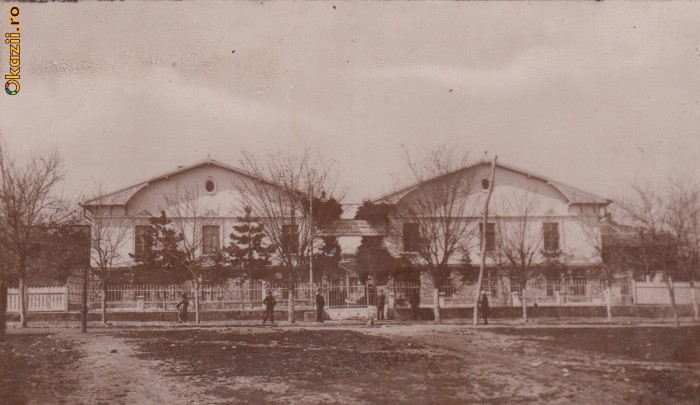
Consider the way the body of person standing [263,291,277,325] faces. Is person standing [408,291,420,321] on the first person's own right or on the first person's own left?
on the first person's own left

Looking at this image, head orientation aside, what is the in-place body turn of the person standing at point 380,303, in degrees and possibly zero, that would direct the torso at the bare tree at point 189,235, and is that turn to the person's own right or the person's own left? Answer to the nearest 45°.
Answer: approximately 45° to the person's own right

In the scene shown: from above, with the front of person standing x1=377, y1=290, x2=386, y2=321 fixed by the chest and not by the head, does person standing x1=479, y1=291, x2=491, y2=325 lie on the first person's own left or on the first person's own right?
on the first person's own left

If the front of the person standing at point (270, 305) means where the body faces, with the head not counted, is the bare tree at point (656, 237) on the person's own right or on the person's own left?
on the person's own left

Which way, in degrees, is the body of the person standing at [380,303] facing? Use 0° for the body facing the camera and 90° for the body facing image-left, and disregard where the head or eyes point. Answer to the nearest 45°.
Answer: approximately 0°

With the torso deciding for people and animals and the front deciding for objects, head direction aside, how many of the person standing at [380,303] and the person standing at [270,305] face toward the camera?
2
